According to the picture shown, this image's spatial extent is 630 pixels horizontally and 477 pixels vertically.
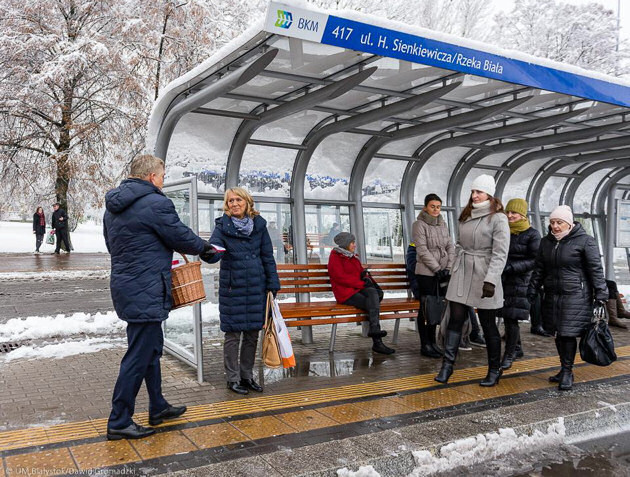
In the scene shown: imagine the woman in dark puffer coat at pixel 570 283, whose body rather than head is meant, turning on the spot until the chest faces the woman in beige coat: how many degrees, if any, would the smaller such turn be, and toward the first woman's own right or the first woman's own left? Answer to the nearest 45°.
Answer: approximately 90° to the first woman's own right

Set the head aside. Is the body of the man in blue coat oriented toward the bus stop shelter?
yes

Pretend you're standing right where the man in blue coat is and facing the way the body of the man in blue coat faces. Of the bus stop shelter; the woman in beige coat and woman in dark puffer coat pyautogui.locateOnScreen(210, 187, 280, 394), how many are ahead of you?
3

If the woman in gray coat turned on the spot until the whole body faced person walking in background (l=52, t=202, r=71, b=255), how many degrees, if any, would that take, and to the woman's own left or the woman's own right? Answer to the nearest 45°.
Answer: approximately 90° to the woman's own right

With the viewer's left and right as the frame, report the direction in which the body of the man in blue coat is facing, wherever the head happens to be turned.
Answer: facing away from the viewer and to the right of the viewer

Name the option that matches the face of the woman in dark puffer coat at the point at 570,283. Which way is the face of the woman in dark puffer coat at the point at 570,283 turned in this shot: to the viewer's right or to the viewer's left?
to the viewer's left

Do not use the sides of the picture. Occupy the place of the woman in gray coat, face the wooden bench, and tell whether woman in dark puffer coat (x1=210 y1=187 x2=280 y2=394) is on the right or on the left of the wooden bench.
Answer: left

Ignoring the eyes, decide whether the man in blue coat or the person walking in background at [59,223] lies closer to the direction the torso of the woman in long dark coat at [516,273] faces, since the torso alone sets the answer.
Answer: the man in blue coat

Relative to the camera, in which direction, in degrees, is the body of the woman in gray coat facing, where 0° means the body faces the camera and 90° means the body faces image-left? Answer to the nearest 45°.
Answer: approximately 45°

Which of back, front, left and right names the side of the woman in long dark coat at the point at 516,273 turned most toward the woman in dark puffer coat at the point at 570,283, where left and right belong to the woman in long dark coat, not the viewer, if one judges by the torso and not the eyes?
left

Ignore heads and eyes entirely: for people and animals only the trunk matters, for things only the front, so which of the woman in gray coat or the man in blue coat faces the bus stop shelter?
the man in blue coat
